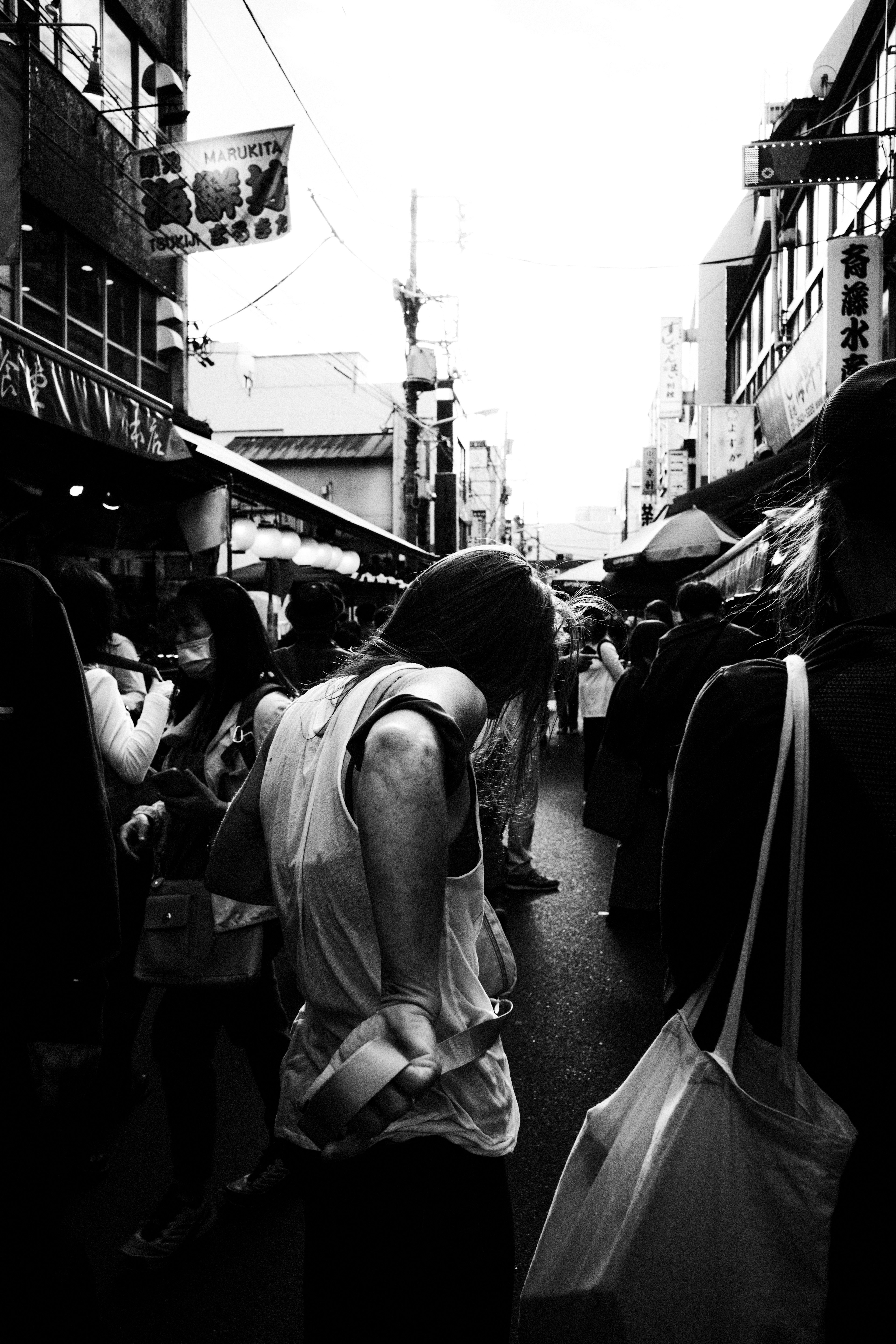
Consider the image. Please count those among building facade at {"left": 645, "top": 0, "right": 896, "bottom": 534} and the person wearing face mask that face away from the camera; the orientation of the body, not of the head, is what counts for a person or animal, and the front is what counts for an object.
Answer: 0

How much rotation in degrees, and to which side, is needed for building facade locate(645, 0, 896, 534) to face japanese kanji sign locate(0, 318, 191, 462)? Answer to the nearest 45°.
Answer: approximately 45° to its left

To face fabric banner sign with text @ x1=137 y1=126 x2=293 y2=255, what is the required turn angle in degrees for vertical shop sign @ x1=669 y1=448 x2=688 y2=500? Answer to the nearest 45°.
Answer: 0° — it already faces it

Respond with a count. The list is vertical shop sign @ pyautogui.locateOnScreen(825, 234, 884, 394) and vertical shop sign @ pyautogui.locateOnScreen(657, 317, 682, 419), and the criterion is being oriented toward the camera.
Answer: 2

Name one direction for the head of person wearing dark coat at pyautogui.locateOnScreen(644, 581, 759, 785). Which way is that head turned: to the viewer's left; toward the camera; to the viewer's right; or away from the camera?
away from the camera

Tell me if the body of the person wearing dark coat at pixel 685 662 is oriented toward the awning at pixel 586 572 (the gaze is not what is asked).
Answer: yes

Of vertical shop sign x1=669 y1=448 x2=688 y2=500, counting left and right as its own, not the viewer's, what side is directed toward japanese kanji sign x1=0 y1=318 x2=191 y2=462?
front
